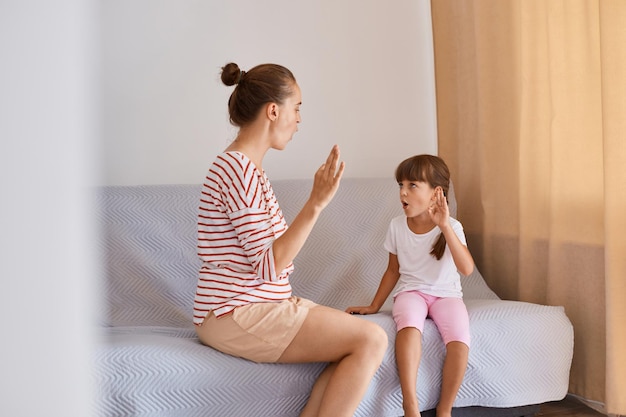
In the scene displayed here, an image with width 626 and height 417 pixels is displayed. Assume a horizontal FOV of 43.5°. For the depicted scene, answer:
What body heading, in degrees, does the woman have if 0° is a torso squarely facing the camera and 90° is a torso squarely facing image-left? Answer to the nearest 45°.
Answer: approximately 270°

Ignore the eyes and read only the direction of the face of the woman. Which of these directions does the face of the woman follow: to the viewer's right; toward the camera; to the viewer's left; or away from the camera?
to the viewer's right

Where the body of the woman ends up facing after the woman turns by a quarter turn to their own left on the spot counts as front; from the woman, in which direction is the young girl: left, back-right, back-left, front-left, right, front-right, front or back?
front-right

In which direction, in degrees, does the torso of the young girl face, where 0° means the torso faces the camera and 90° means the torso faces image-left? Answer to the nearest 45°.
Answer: approximately 0°
